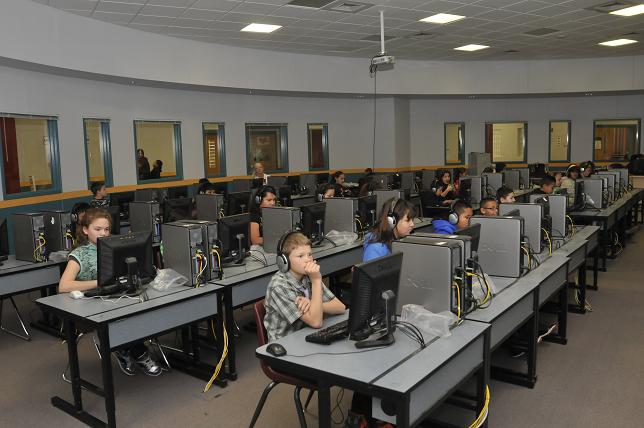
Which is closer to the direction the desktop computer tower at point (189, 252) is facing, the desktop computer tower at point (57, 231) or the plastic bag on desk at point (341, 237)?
the desktop computer tower

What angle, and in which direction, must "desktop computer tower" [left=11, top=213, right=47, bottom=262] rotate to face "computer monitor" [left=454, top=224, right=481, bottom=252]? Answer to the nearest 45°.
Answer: approximately 180°

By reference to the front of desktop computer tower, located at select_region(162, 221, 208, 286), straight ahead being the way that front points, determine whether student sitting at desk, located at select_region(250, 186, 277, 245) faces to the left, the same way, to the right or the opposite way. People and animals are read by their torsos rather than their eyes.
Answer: the opposite way

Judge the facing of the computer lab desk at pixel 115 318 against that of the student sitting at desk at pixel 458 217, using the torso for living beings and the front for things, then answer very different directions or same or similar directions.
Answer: very different directions

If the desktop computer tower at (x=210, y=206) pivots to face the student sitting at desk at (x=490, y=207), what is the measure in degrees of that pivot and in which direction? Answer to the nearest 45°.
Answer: approximately 180°

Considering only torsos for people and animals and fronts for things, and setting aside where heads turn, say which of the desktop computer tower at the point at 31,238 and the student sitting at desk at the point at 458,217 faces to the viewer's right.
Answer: the student sitting at desk
